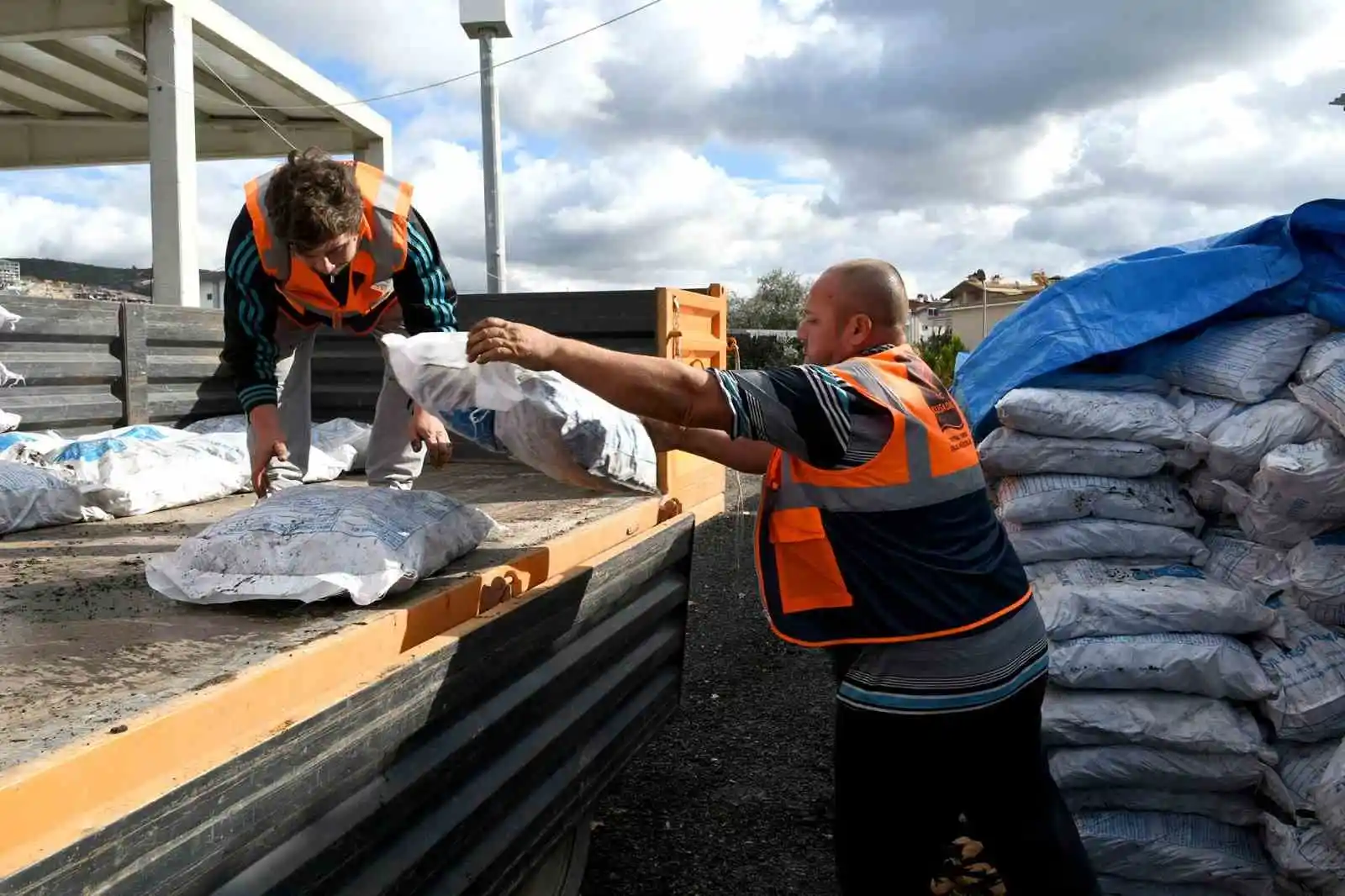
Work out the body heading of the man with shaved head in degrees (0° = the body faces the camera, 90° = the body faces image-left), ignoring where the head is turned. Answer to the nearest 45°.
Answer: approximately 90°

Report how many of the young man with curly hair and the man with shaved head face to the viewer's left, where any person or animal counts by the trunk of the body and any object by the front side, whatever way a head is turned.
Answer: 1

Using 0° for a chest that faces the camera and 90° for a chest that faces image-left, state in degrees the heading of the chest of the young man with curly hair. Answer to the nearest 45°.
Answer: approximately 0°

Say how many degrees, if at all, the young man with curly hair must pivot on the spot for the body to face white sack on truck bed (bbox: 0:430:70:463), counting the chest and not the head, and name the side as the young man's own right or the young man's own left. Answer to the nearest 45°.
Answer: approximately 135° to the young man's own right

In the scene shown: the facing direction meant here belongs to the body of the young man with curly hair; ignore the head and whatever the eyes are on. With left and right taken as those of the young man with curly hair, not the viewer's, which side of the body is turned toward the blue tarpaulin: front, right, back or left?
left

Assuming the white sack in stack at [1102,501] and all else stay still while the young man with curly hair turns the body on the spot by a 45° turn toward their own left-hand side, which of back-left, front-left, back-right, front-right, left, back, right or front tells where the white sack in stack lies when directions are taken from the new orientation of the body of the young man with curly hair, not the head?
front-left

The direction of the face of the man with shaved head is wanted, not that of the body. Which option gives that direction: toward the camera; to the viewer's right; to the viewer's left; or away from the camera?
to the viewer's left

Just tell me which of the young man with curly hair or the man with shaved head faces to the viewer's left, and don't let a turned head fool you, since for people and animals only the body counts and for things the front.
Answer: the man with shaved head

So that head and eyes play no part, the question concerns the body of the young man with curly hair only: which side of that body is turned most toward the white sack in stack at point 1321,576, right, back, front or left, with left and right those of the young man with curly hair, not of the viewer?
left

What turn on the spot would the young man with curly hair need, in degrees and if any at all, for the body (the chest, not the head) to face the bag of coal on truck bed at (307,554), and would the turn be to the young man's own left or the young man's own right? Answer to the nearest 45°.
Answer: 0° — they already face it
